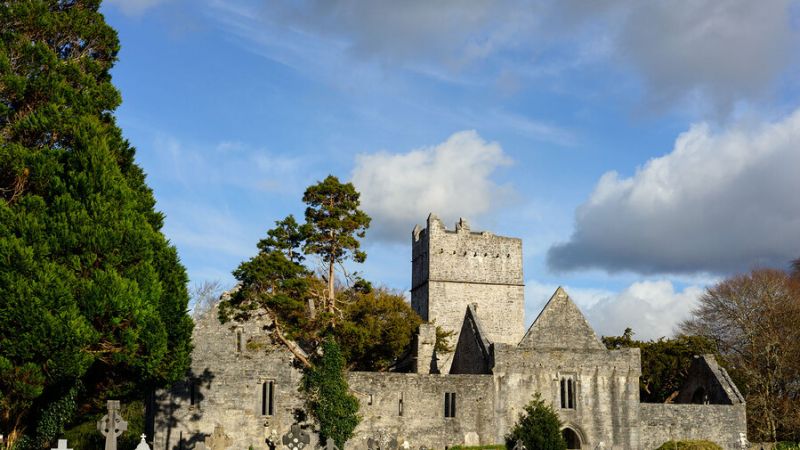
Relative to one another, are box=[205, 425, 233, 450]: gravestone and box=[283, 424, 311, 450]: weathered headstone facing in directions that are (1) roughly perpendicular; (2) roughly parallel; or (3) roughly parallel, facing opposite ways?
roughly parallel

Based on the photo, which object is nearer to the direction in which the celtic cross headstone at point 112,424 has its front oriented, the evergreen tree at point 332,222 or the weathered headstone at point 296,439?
the weathered headstone

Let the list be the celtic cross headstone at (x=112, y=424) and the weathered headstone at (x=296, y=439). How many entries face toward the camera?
2

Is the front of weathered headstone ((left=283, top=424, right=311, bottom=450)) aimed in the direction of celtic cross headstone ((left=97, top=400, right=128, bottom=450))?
no

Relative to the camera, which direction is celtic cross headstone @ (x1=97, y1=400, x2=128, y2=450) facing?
toward the camera

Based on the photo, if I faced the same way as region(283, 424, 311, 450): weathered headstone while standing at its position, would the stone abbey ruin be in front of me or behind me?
behind

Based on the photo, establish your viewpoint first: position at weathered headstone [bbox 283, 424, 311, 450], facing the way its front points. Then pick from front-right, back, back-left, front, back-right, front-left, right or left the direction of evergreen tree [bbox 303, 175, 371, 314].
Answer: back

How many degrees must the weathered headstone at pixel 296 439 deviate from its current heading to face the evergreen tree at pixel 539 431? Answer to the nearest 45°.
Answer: approximately 135° to its left

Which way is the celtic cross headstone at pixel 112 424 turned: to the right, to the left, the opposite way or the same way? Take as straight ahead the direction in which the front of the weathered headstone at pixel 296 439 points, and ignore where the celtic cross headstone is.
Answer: the same way

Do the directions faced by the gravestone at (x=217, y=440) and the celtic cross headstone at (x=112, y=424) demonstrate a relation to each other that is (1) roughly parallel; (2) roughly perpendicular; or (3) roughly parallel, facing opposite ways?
roughly parallel

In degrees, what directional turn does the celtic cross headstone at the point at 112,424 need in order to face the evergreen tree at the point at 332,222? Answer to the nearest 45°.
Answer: approximately 135° to its left

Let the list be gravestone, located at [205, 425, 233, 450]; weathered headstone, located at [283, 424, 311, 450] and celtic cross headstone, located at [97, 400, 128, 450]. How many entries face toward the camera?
3

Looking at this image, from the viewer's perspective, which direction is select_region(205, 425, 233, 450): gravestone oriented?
toward the camera

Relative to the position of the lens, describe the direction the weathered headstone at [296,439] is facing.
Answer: facing the viewer

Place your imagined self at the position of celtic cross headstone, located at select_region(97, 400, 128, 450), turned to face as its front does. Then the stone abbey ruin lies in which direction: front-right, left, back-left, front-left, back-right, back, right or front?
back-left

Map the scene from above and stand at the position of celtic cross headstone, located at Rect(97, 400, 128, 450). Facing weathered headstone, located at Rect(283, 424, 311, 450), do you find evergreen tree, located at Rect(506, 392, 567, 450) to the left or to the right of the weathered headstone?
left
